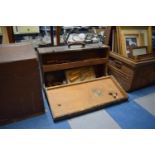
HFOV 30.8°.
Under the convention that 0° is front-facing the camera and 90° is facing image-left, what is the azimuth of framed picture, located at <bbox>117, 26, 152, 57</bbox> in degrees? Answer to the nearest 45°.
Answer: approximately 0°

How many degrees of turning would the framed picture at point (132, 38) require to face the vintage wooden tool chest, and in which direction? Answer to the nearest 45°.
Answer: approximately 45° to its right

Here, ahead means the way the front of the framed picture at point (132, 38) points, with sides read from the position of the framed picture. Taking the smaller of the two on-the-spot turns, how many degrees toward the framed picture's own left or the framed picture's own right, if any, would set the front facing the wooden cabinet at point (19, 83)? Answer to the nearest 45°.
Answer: approximately 45° to the framed picture's own right
